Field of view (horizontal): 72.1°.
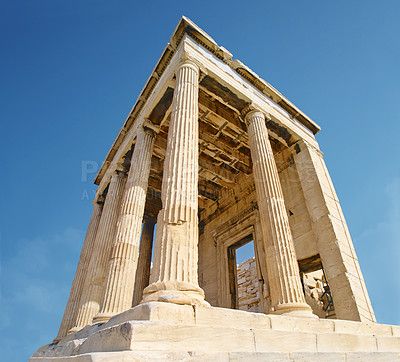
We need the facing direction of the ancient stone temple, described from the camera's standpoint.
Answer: facing the viewer and to the left of the viewer
